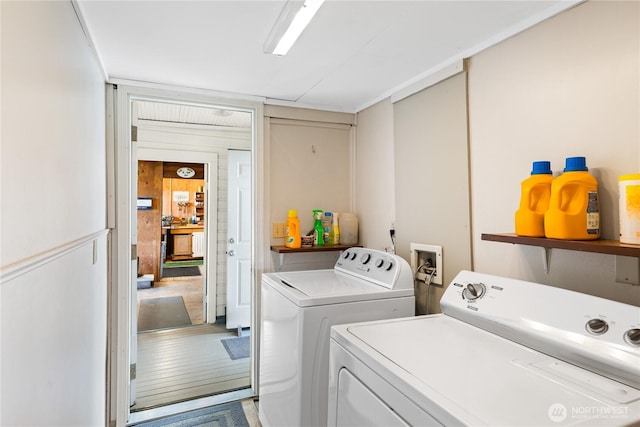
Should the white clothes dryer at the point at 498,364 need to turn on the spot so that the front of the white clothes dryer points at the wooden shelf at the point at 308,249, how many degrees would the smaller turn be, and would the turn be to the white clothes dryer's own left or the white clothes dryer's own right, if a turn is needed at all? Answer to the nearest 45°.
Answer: approximately 90° to the white clothes dryer's own right

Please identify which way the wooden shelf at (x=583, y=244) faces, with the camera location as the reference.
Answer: facing the viewer and to the left of the viewer

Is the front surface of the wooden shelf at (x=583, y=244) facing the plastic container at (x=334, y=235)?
no

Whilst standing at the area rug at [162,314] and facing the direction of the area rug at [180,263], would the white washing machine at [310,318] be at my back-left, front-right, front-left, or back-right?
back-right

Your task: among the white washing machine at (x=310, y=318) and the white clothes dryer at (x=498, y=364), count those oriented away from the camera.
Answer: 0

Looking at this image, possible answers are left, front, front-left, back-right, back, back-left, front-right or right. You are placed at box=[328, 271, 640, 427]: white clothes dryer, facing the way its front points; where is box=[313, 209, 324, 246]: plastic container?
right

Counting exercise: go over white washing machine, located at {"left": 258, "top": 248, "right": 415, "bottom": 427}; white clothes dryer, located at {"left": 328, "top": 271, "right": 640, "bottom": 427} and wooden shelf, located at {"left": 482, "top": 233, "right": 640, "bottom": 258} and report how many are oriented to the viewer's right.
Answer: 0

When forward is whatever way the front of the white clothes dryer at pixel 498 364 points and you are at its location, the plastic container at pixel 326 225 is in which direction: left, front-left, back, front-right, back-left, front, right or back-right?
right

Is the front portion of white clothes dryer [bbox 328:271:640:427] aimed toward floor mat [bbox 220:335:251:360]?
no

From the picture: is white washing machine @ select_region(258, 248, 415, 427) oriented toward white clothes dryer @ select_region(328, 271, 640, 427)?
no

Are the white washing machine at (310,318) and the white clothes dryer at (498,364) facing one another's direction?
no

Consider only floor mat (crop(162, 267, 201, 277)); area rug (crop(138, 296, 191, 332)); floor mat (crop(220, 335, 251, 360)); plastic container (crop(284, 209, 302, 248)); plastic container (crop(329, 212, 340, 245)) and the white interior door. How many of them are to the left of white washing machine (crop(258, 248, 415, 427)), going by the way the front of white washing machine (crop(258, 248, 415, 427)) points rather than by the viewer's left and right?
0

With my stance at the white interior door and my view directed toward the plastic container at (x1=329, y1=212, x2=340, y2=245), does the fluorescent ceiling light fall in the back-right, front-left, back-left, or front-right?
front-right

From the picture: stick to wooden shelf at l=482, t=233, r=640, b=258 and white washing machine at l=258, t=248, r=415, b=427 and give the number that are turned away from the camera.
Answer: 0

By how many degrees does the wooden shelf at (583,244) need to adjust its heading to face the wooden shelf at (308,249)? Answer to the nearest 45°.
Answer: approximately 45° to its right

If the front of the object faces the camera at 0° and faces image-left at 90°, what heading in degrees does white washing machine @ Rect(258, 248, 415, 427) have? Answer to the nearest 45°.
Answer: approximately 45°

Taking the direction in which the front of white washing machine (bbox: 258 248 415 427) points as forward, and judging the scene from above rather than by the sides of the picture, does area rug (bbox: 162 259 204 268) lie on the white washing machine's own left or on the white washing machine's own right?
on the white washing machine's own right

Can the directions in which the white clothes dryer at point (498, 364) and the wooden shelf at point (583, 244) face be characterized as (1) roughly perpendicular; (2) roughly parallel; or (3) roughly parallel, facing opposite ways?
roughly parallel

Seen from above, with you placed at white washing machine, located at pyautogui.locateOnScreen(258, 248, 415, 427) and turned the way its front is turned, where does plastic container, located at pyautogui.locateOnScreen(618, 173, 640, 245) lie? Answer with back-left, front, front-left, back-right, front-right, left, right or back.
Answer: left

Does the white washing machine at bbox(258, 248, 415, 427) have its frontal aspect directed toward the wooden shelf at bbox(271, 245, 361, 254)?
no
